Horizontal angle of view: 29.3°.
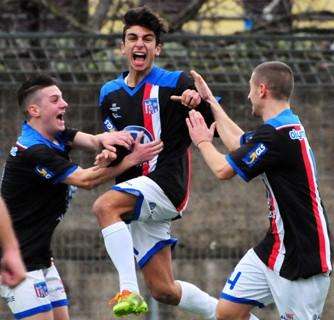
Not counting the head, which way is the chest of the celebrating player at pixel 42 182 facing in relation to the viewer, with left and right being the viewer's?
facing to the right of the viewer

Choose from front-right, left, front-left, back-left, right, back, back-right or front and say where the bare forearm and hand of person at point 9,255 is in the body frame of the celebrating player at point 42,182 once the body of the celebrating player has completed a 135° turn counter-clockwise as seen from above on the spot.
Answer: back-left

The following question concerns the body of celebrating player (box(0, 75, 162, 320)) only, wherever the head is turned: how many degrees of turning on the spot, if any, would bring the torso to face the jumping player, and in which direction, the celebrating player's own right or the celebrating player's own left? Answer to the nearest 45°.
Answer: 0° — they already face them
